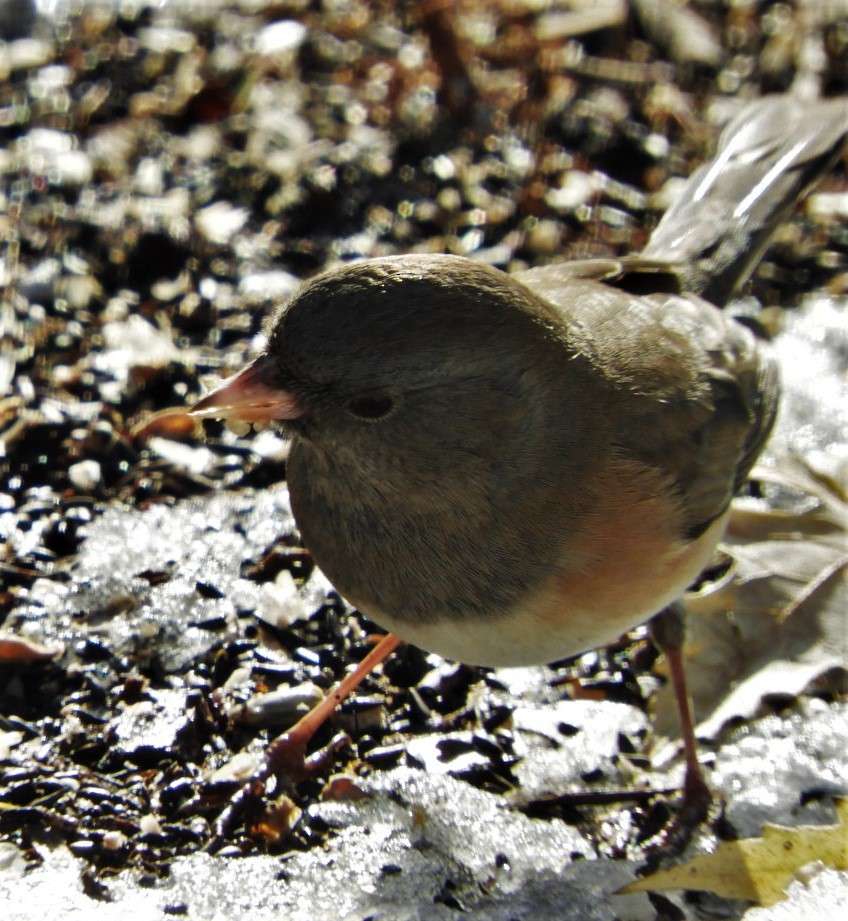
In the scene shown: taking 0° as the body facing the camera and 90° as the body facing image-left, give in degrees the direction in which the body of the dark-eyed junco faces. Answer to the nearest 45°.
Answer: approximately 45°

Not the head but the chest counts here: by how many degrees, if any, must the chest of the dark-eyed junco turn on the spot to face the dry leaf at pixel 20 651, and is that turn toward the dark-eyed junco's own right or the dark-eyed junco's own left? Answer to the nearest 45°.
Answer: approximately 45° to the dark-eyed junco's own right

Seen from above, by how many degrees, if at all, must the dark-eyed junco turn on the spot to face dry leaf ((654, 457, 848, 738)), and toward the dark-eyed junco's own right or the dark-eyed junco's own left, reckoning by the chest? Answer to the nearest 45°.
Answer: approximately 180°
